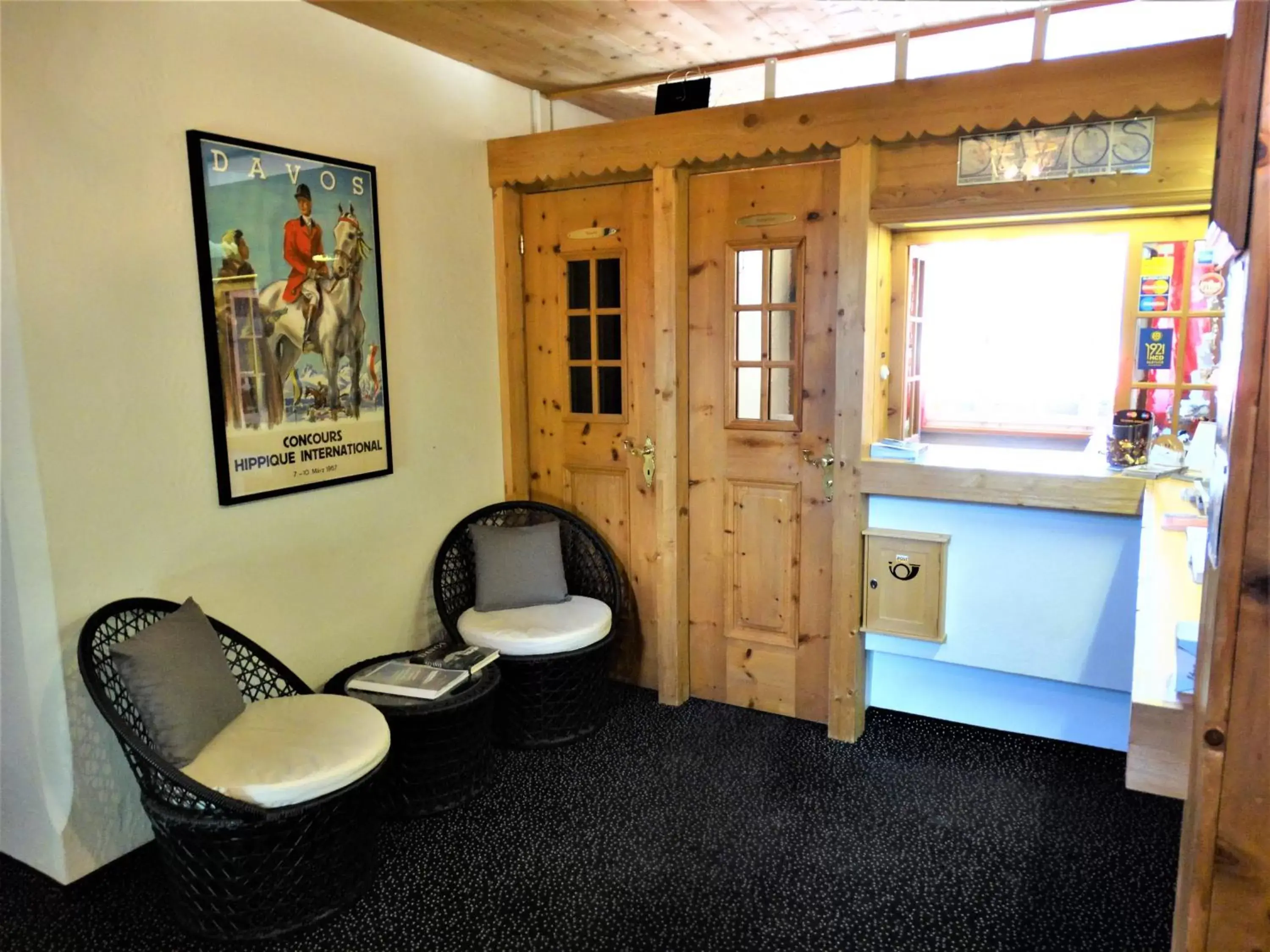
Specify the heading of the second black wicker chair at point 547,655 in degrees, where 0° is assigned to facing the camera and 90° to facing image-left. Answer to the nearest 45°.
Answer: approximately 0°

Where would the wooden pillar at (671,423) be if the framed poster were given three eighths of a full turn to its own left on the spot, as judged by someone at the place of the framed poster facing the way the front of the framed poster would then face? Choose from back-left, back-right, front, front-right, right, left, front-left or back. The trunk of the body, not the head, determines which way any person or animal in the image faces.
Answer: right

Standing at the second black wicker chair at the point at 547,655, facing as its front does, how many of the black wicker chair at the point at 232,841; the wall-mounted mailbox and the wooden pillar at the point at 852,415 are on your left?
2

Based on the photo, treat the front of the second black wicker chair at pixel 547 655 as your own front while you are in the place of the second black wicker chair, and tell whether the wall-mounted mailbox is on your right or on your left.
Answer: on your left

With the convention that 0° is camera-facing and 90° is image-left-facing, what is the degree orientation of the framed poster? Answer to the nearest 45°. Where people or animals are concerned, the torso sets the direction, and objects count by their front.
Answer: approximately 315°

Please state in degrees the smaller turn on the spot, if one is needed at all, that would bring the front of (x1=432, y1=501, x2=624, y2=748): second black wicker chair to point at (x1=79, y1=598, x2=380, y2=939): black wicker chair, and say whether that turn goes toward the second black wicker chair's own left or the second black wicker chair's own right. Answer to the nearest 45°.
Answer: approximately 45° to the second black wicker chair's own right

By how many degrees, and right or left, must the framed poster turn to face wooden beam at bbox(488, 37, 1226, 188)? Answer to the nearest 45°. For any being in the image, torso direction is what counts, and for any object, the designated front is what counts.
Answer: approximately 45° to its left
